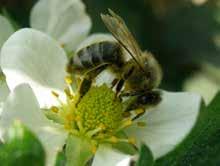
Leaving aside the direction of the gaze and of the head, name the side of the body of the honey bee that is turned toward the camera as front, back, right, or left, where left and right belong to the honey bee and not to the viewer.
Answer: right

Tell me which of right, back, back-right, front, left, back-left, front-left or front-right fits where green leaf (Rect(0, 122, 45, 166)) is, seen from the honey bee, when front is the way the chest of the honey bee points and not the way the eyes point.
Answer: back-right
